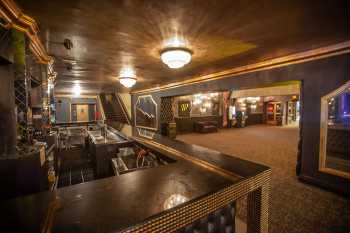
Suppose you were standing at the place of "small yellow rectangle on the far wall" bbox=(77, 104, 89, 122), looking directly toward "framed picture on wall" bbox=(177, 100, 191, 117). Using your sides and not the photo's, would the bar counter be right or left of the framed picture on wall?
right

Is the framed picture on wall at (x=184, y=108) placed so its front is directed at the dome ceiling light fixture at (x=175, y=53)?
yes

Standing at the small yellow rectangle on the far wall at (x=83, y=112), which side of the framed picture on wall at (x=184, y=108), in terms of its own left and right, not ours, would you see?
right

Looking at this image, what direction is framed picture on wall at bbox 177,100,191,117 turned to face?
toward the camera

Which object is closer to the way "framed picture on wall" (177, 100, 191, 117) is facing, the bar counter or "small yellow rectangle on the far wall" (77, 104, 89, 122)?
the bar counter

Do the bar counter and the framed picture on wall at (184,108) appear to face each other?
no

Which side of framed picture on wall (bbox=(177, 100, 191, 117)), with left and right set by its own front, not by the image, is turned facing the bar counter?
front

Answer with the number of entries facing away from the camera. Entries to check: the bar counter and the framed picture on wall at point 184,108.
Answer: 0

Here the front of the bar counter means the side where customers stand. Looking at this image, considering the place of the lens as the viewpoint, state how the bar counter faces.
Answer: facing the viewer and to the right of the viewer

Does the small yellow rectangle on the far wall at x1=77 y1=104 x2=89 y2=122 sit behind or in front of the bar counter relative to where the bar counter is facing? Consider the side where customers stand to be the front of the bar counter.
behind

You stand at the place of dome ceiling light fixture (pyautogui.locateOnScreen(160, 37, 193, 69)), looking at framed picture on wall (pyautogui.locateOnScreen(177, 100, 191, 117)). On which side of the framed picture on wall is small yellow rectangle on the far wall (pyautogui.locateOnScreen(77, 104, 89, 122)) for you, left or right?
left
